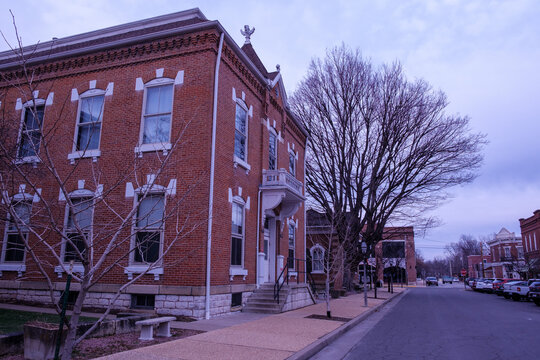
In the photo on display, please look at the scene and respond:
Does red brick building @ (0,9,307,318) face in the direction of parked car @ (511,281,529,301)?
no

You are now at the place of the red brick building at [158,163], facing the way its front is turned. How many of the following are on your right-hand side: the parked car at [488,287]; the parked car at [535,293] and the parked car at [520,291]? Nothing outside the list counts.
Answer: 0

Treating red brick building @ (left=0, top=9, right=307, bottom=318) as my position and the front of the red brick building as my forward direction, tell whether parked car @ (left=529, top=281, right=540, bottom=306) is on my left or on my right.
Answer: on my left

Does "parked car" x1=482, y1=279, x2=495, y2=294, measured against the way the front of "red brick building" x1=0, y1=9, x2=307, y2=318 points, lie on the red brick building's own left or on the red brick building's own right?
on the red brick building's own left

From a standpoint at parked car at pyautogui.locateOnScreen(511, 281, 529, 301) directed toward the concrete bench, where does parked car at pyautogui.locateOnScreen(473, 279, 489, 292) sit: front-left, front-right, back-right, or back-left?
back-right

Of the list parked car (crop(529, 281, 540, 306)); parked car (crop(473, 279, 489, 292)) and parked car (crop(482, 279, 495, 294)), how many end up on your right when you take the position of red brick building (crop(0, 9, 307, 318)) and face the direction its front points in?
0

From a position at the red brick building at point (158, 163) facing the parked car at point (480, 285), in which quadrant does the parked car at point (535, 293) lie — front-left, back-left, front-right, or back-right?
front-right

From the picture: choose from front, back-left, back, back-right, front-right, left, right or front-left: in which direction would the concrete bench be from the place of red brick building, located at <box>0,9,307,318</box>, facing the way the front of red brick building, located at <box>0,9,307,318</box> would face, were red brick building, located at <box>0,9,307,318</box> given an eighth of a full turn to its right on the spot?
front

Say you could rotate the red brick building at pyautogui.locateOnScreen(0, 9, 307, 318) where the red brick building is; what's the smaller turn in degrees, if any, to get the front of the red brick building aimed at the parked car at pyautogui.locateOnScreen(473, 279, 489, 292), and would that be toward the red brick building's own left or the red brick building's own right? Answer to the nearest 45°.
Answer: approximately 90° to the red brick building's own left
